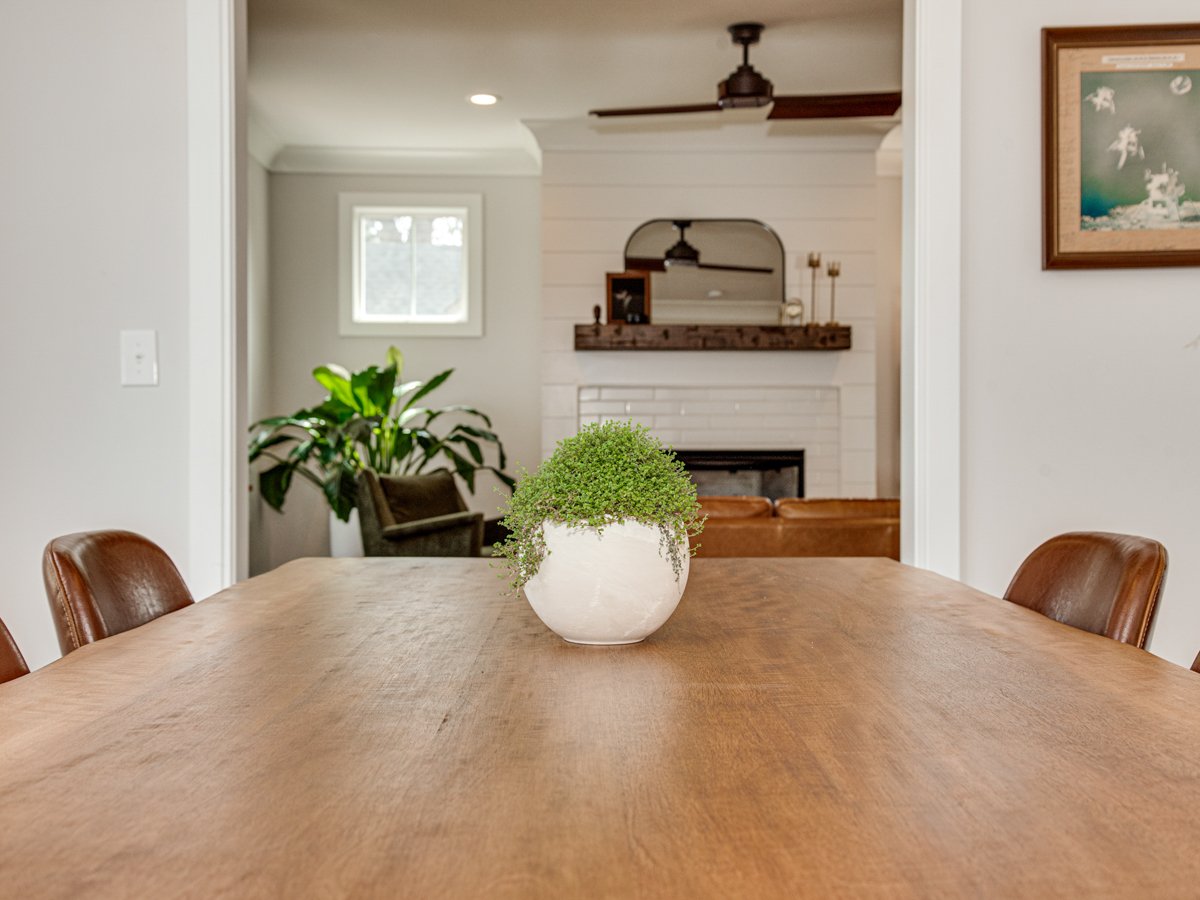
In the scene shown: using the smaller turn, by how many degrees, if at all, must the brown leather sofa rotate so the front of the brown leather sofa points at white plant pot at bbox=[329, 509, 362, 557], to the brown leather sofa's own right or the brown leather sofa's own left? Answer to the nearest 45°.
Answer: approximately 45° to the brown leather sofa's own left

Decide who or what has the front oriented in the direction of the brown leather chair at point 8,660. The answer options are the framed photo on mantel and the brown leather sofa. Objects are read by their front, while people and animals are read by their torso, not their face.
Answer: the framed photo on mantel

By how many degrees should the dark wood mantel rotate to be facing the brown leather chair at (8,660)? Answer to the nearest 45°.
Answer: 0° — it already faces it

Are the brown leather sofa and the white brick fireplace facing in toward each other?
yes

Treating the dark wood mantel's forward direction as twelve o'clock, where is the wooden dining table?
The wooden dining table is roughly at 12 o'clock from the dark wood mantel.

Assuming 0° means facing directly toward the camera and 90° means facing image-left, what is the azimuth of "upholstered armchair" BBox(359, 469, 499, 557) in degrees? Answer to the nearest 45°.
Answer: approximately 315°

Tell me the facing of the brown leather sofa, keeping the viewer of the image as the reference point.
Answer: facing away from the viewer

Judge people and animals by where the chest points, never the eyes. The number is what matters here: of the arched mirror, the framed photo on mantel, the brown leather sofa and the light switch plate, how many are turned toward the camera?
3
